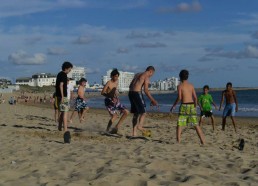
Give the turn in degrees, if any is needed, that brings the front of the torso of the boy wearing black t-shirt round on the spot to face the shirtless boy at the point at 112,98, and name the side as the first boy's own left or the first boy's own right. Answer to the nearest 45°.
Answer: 0° — they already face them

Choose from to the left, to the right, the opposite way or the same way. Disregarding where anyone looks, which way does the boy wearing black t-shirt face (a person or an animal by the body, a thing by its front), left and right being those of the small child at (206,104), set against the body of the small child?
to the left

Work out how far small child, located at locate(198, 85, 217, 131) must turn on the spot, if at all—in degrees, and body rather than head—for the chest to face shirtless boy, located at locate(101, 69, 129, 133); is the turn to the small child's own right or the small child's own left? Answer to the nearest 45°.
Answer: approximately 45° to the small child's own right

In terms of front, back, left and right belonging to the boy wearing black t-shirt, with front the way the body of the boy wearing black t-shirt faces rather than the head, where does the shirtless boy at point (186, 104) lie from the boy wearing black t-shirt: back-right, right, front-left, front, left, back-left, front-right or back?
front-right

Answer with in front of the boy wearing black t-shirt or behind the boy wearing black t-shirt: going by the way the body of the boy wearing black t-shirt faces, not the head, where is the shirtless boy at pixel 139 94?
in front

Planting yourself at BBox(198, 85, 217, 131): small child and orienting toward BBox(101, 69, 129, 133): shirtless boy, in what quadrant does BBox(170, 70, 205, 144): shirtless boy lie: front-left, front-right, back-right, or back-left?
front-left

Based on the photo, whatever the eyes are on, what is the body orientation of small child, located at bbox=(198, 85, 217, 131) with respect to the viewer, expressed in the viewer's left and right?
facing the viewer

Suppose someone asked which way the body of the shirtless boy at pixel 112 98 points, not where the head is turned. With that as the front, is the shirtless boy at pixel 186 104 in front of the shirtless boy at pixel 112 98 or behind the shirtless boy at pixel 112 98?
in front

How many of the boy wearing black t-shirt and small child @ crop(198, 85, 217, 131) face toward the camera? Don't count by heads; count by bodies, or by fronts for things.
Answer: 1

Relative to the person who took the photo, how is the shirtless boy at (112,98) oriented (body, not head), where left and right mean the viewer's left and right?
facing the viewer and to the right of the viewer

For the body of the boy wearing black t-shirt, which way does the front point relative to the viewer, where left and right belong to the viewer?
facing to the right of the viewer

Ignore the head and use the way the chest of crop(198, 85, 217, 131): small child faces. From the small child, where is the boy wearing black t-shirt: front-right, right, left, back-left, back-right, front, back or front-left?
front-right

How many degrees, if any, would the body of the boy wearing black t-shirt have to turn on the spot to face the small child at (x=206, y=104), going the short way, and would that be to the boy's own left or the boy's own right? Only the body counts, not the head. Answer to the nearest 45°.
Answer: approximately 45° to the boy's own left
